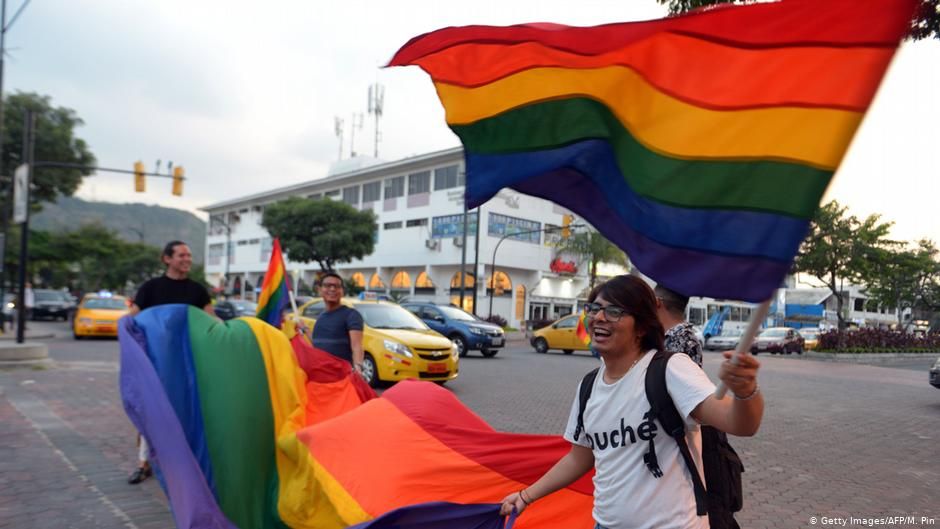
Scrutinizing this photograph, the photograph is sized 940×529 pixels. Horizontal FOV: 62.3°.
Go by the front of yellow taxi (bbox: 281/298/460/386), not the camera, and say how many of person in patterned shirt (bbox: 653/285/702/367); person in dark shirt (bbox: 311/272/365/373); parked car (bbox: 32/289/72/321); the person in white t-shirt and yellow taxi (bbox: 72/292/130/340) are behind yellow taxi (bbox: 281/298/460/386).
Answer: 2

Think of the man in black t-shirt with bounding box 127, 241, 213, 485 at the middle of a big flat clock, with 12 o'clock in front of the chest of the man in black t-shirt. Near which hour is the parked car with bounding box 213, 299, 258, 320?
The parked car is roughly at 6 o'clock from the man in black t-shirt.

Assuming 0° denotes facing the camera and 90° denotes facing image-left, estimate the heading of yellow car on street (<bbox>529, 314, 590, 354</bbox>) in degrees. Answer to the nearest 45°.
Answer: approximately 90°

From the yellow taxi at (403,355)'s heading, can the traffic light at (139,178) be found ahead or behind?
behind

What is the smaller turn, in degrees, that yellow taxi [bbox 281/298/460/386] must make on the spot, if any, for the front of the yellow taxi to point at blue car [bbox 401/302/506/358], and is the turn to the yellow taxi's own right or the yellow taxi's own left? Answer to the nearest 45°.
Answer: approximately 135° to the yellow taxi's own left

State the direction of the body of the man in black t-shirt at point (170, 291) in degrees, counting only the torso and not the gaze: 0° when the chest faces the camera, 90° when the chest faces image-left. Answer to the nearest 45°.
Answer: approximately 0°

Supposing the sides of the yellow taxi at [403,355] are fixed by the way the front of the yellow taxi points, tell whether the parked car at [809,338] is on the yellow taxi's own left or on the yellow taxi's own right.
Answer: on the yellow taxi's own left

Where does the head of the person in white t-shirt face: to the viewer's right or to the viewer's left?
to the viewer's left

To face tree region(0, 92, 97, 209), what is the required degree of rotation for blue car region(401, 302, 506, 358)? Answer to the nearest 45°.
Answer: approximately 180°

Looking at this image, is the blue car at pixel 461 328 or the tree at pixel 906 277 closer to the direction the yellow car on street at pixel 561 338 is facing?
the blue car

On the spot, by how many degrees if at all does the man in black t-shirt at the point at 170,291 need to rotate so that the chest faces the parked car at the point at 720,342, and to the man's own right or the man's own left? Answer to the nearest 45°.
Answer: approximately 135° to the man's own left

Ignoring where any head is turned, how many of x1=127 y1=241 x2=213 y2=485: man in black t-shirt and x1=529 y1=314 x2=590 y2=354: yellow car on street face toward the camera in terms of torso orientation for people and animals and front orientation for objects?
1
